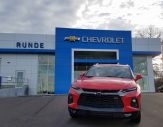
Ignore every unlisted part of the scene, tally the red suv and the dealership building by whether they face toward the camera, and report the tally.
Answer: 2

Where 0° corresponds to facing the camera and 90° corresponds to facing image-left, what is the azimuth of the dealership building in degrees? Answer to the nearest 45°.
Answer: approximately 0°

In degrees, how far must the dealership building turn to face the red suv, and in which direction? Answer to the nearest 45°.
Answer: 0° — it already faces it

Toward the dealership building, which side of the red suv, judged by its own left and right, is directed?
back

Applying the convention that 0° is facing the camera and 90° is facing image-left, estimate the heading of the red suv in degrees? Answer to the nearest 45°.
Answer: approximately 0°
